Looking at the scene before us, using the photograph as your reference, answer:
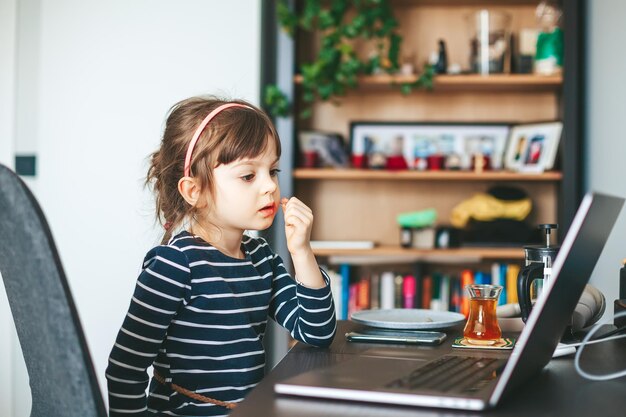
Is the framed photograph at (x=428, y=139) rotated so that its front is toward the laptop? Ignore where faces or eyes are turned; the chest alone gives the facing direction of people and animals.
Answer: yes

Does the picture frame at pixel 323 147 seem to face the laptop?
yes

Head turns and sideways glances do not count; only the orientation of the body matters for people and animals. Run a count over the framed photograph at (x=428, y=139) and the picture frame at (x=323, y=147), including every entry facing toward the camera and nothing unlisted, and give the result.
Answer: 2

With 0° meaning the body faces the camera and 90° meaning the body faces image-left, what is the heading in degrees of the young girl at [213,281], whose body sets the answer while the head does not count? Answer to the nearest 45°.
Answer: approximately 315°

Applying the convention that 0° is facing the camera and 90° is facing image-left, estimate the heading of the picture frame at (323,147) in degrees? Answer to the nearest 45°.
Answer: approximately 0°

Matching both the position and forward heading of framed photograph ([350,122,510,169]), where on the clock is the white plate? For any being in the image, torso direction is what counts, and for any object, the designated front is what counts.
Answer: The white plate is roughly at 12 o'clock from the framed photograph.

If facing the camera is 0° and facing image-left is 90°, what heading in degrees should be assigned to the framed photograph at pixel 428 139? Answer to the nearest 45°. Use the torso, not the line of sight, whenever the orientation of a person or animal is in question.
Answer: approximately 0°
